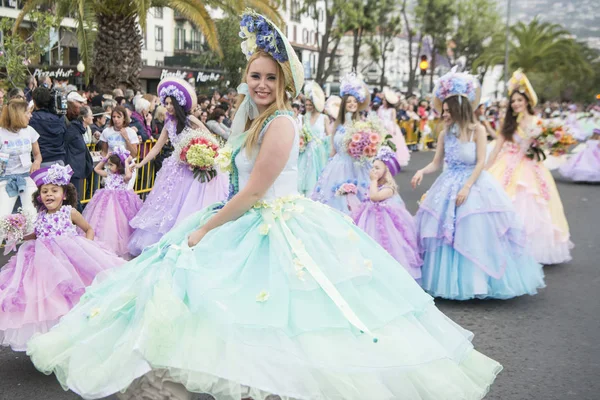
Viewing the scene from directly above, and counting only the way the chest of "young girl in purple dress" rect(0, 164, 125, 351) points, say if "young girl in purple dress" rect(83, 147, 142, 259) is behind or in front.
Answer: behind

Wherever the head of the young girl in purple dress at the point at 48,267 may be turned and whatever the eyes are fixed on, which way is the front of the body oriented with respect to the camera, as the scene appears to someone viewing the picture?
toward the camera

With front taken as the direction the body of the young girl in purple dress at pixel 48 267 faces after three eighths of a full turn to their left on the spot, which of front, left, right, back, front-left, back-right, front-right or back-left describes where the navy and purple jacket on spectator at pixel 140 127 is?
front-left

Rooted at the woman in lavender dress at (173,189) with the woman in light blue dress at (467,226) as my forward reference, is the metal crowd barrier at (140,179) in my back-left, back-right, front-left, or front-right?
back-left

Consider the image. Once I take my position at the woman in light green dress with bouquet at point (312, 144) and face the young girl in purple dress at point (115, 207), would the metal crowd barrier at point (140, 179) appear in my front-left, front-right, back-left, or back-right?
front-right

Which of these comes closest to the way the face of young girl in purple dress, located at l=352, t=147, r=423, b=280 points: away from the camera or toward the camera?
toward the camera

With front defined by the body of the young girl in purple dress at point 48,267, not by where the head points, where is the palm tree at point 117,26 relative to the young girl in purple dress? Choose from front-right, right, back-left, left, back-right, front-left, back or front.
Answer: back

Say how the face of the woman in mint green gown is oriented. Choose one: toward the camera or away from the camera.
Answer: toward the camera

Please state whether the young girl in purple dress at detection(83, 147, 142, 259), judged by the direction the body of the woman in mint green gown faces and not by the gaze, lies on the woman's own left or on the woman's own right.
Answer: on the woman's own right

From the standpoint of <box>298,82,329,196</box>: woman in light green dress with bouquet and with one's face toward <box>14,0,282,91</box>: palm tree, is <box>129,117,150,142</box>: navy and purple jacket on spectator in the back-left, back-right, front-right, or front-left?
front-left

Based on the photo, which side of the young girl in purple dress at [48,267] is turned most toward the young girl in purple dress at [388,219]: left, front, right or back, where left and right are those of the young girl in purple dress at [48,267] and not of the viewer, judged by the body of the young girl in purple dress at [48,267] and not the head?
left
